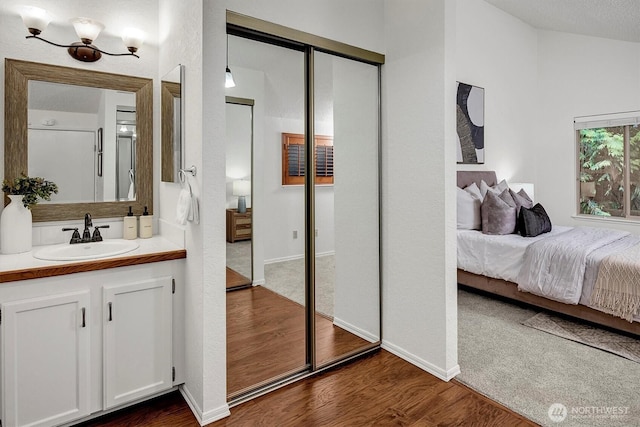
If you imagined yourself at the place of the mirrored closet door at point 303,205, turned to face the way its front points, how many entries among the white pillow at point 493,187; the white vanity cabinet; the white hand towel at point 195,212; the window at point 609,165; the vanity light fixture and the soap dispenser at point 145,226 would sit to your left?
2

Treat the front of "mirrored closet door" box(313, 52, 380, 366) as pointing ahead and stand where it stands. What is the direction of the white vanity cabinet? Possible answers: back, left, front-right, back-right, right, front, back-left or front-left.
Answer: right

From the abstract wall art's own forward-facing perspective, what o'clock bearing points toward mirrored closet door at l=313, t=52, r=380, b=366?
The mirrored closet door is roughly at 2 o'clock from the abstract wall art.

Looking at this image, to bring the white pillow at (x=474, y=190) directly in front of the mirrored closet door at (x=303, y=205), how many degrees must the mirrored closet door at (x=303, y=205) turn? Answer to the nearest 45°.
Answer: approximately 90° to its left

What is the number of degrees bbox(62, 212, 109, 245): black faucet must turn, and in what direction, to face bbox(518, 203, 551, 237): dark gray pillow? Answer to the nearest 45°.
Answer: approximately 90° to its left

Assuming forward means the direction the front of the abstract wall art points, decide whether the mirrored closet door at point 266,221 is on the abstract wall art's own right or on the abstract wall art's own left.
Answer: on the abstract wall art's own right

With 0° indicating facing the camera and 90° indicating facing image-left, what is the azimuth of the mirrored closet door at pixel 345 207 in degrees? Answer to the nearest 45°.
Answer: approximately 315°
